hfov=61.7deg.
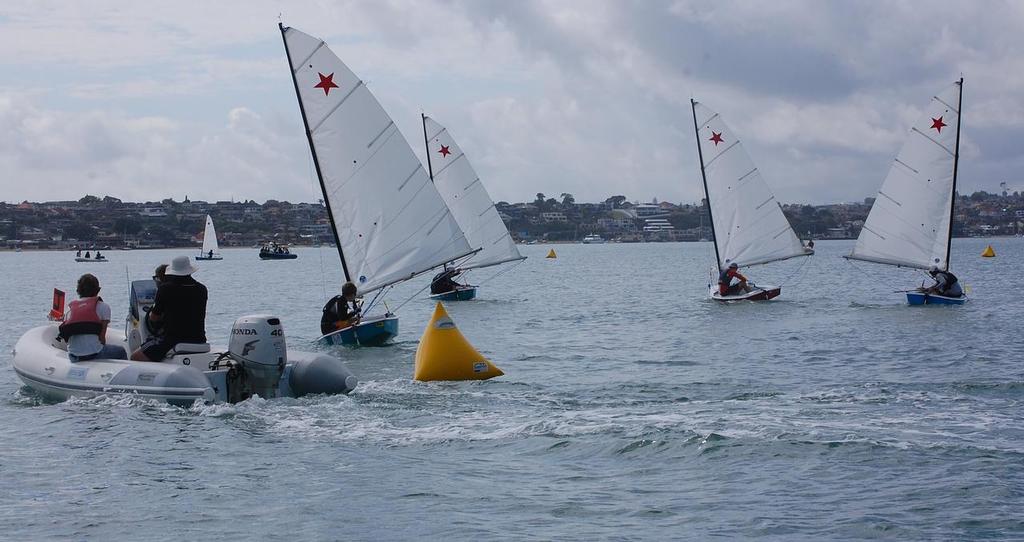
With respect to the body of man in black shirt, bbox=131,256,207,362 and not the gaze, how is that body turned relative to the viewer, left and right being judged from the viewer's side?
facing away from the viewer and to the left of the viewer

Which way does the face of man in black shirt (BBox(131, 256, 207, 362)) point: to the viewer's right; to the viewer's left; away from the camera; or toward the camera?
away from the camera

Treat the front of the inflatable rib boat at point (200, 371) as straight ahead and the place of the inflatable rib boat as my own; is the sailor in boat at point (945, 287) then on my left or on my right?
on my right

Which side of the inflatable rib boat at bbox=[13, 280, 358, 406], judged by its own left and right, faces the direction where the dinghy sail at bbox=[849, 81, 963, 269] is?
right

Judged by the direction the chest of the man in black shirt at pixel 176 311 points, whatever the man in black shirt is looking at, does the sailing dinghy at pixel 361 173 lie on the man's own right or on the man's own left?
on the man's own right

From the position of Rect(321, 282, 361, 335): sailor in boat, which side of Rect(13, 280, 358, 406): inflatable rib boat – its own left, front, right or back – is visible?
right

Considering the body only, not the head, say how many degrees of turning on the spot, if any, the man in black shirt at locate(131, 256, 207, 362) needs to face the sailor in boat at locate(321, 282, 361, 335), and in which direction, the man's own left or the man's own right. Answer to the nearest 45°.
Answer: approximately 90° to the man's own right

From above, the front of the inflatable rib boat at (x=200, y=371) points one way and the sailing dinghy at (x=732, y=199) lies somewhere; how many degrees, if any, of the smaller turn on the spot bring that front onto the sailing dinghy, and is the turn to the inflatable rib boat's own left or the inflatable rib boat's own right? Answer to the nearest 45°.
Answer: approximately 90° to the inflatable rib boat's own right

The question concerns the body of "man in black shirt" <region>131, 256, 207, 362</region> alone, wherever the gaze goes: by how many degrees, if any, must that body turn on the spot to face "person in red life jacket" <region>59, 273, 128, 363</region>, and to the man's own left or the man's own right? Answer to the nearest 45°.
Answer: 0° — they already face them

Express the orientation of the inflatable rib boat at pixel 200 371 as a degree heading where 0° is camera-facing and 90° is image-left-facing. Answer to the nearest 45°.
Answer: approximately 135°

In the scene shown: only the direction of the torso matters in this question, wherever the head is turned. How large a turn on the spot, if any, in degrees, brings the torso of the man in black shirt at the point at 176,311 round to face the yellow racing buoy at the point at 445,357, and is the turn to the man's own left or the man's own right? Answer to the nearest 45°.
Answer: approximately 135° to the man's own right
